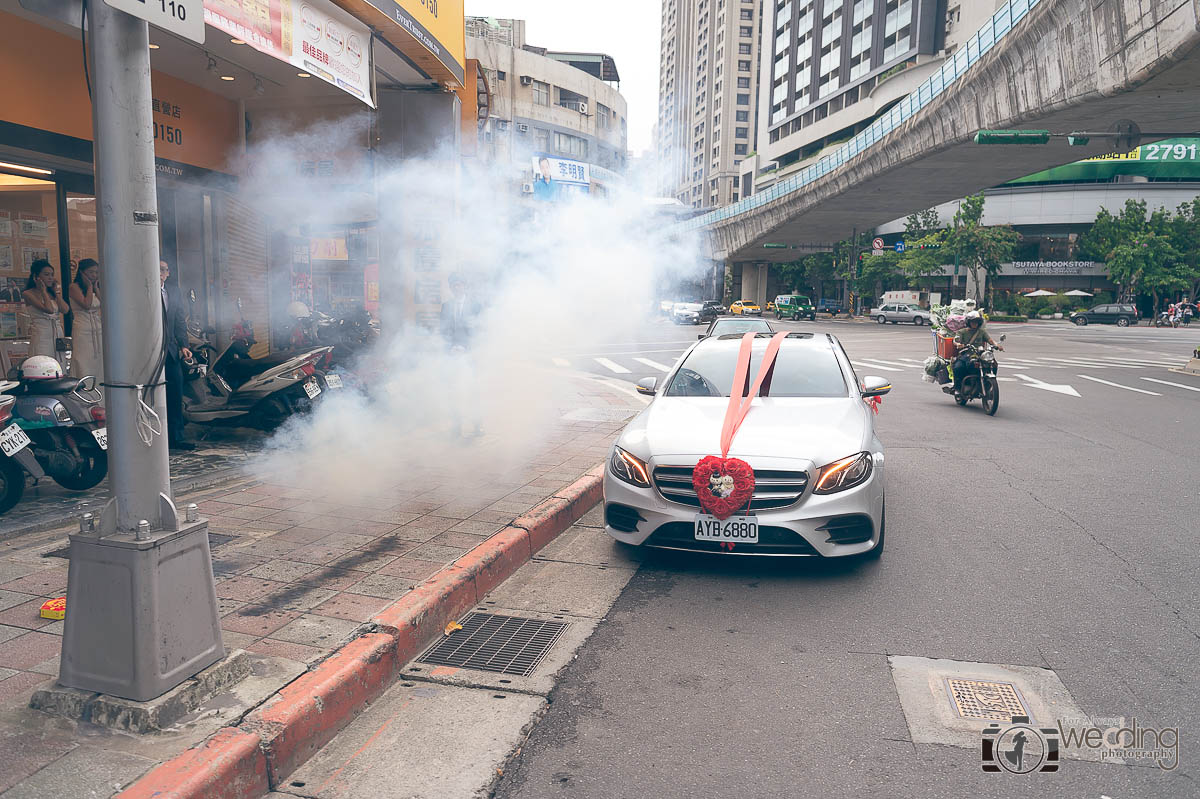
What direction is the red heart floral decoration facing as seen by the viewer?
toward the camera

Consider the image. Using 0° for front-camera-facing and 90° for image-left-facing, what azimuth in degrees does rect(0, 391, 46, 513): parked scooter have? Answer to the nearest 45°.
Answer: approximately 135°

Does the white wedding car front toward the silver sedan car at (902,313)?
no

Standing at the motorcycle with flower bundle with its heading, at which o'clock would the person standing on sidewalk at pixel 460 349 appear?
The person standing on sidewalk is roughly at 3 o'clock from the motorcycle with flower bundle.

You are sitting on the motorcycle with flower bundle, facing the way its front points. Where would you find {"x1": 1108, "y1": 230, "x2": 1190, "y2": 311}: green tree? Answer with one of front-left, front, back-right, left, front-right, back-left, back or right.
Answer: back-left

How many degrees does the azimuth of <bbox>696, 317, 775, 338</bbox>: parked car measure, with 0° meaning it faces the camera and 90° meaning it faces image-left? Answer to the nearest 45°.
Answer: approximately 0°

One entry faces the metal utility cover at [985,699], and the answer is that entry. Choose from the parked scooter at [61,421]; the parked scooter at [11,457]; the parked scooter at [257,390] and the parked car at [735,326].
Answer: the parked car

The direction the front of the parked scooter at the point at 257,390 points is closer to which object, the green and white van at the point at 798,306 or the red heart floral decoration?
the green and white van

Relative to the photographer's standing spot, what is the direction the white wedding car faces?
facing the viewer

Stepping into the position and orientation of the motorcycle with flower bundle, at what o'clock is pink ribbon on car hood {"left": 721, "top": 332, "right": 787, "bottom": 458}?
The pink ribbon on car hood is roughly at 2 o'clock from the motorcycle with flower bundle.

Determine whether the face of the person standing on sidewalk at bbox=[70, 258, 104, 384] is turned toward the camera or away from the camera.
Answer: toward the camera

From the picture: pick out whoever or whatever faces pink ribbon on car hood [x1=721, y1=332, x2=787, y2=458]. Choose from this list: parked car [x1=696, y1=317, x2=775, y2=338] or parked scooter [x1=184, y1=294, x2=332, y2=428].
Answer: the parked car
